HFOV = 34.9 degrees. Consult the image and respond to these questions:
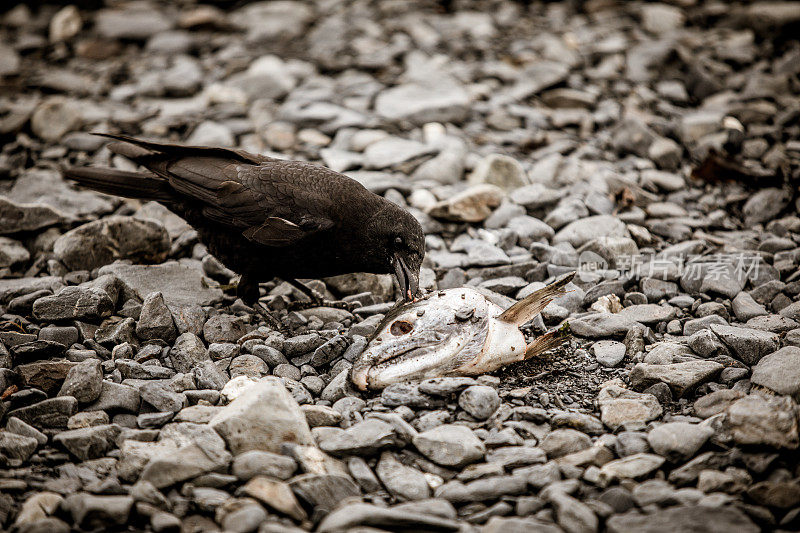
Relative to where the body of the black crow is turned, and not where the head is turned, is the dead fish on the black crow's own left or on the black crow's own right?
on the black crow's own right

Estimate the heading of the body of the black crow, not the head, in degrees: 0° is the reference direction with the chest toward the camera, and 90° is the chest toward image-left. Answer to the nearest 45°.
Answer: approximately 270°

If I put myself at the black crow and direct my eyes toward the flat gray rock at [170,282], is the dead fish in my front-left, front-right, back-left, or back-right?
back-left
